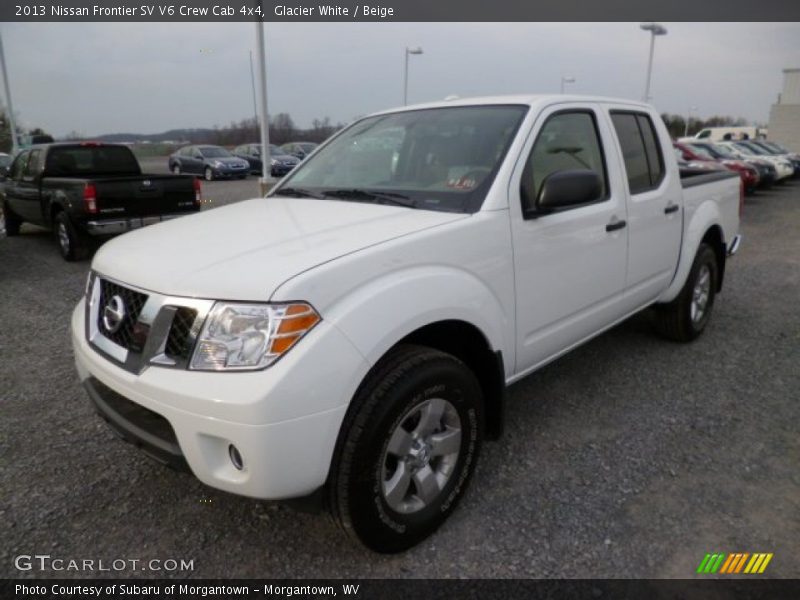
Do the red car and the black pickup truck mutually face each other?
no

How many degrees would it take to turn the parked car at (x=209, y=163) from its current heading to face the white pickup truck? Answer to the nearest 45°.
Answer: approximately 45° to its right

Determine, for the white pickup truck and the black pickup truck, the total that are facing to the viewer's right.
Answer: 0

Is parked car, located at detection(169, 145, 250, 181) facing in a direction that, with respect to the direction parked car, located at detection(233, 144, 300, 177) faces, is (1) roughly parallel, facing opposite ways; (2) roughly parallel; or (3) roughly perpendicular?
roughly parallel

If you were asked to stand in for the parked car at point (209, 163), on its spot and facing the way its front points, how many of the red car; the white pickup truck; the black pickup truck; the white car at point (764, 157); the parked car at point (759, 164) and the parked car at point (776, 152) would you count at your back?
0

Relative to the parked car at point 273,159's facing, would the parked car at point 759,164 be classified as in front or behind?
in front

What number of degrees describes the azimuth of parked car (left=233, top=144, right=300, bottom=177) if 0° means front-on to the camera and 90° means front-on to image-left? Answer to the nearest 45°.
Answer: approximately 315°

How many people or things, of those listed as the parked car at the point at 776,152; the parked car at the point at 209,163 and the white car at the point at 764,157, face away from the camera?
0

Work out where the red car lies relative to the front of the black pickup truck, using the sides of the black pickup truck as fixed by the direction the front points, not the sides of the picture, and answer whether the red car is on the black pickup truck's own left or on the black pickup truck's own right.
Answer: on the black pickup truck's own right

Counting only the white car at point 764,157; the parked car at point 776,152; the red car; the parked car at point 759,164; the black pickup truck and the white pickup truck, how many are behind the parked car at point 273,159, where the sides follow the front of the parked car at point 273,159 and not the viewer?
0

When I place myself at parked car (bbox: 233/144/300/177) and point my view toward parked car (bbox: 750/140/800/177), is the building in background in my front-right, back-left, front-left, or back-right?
front-left

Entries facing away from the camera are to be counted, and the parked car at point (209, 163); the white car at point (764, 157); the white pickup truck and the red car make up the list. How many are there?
0

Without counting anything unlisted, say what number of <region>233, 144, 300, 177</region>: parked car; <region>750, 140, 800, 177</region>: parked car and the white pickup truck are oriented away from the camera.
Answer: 0

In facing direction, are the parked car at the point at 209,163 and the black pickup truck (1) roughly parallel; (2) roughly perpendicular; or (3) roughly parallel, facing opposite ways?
roughly parallel, facing opposite ways

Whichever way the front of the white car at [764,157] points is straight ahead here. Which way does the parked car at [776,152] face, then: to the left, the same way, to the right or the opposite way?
the same way

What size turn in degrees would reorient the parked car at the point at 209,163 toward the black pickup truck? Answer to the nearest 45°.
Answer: approximately 45° to its right

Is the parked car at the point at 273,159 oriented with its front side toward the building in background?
no

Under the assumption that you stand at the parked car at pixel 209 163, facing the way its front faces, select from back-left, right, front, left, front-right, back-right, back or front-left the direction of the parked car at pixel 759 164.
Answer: front

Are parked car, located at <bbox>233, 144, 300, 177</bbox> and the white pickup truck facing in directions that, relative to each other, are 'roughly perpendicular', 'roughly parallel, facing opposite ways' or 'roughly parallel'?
roughly perpendicular

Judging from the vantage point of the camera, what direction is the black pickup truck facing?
facing away from the viewer and to the left of the viewer

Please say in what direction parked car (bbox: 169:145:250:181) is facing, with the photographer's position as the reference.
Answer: facing the viewer and to the right of the viewer

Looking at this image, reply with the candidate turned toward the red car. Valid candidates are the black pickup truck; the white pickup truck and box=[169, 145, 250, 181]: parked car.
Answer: the parked car
